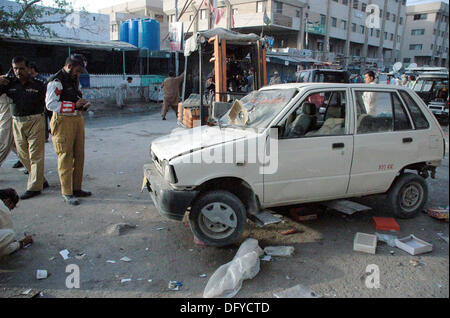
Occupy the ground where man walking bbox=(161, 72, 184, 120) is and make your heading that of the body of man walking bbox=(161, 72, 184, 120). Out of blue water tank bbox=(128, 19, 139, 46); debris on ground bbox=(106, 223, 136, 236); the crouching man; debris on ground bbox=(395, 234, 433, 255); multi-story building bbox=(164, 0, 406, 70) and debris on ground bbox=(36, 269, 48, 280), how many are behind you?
4

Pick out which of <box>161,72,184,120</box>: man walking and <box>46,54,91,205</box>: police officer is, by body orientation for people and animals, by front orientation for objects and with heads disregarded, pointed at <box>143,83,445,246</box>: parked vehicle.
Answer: the police officer

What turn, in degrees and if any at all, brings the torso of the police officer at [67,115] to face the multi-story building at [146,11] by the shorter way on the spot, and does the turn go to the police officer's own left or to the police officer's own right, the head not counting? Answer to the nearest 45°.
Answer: approximately 135° to the police officer's own left

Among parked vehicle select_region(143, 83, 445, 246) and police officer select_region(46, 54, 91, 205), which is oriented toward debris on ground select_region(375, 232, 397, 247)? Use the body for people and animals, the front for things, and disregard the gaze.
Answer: the police officer

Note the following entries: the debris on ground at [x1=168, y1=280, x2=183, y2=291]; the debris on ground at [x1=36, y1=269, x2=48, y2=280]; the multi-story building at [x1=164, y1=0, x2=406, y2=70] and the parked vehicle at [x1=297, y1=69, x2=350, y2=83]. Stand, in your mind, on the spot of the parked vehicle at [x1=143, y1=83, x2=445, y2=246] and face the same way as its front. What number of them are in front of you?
2

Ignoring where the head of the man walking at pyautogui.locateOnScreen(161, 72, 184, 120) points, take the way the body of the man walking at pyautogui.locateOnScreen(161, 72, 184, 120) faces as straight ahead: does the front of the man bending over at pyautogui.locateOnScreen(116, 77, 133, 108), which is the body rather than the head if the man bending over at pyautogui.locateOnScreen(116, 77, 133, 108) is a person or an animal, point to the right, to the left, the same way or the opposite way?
to the right

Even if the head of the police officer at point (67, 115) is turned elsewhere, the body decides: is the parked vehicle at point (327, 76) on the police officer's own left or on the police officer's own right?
on the police officer's own left

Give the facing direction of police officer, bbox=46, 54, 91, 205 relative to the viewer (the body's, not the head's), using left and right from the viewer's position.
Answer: facing the viewer and to the right of the viewer
